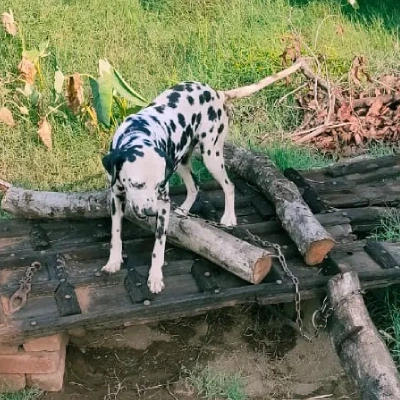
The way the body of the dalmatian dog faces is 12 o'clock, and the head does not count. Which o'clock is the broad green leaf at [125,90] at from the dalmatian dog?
The broad green leaf is roughly at 4 o'clock from the dalmatian dog.

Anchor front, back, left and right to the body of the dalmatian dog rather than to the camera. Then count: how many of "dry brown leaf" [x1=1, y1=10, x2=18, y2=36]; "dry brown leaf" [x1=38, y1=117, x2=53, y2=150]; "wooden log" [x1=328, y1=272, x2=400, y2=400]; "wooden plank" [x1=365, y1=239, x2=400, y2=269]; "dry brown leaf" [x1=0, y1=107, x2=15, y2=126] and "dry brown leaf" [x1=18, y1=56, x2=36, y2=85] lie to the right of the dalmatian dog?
4

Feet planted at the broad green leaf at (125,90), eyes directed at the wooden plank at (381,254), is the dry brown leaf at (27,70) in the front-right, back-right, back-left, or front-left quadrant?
back-right

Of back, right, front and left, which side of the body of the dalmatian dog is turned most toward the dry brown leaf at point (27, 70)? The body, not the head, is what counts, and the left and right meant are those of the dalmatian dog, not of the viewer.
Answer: right

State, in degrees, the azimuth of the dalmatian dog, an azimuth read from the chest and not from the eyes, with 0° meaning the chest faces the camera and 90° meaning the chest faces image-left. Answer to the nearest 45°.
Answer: approximately 45°

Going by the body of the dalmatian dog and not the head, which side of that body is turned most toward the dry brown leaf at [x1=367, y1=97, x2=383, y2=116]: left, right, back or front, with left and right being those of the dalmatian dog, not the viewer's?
back

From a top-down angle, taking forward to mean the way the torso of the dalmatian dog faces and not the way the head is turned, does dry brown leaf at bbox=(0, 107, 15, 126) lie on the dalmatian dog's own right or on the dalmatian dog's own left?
on the dalmatian dog's own right

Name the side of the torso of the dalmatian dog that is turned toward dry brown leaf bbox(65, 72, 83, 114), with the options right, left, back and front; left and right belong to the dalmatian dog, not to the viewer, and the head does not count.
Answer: right

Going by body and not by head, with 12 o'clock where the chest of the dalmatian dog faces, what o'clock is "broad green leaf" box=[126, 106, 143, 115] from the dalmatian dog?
The broad green leaf is roughly at 4 o'clock from the dalmatian dog.

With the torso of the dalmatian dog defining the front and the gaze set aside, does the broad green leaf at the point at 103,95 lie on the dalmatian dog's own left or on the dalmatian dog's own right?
on the dalmatian dog's own right

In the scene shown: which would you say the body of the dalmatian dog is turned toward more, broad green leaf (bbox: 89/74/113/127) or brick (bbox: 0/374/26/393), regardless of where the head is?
the brick

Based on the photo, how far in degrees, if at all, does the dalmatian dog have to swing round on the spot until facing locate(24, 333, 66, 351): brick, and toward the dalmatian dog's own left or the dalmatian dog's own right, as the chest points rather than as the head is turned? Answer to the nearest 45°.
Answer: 0° — it already faces it

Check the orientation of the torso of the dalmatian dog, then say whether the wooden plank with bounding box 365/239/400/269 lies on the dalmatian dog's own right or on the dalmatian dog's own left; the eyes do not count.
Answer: on the dalmatian dog's own left

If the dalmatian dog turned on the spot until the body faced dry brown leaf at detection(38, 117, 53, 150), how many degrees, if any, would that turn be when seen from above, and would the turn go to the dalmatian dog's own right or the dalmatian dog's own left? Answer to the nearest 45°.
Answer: approximately 90° to the dalmatian dog's own right

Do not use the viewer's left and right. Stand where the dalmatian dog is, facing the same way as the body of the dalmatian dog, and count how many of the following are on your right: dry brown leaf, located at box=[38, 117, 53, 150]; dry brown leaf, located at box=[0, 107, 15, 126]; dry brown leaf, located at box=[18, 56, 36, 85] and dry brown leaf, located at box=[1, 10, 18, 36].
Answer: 4
